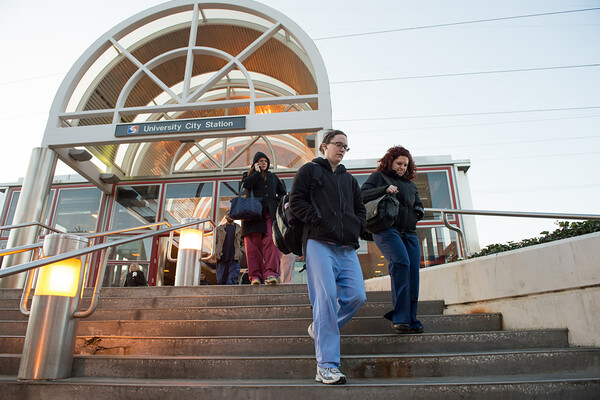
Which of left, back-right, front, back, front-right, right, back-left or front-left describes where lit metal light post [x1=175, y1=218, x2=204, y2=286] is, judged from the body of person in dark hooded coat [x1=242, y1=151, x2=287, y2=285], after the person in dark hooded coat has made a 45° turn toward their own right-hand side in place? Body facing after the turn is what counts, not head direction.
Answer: right

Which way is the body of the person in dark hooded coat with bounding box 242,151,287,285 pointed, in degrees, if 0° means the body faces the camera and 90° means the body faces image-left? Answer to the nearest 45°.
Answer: approximately 0°

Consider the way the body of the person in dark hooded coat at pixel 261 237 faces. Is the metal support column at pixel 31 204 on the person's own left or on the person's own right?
on the person's own right

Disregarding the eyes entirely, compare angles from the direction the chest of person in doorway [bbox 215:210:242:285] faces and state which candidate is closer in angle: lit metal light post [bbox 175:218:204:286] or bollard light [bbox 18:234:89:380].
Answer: the bollard light

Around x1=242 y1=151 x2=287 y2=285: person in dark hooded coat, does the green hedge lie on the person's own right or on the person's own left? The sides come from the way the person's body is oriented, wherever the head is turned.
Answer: on the person's own left

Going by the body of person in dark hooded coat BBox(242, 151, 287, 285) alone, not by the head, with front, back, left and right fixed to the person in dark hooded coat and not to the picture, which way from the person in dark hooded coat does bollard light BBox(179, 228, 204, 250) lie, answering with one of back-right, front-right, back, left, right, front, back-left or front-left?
back-right
